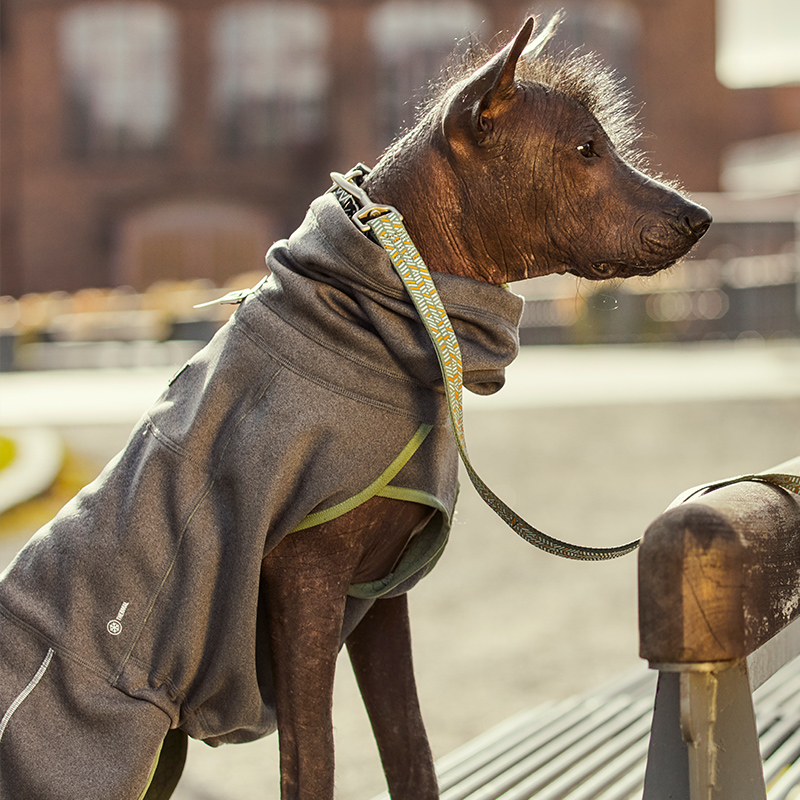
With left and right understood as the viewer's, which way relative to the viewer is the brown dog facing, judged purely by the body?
facing to the right of the viewer
